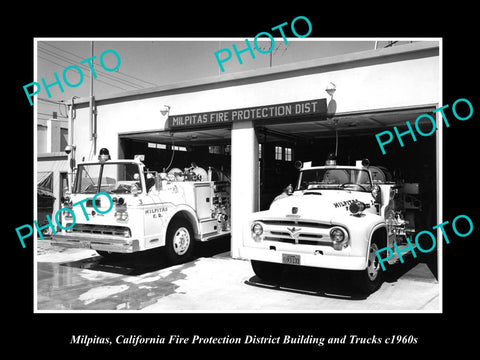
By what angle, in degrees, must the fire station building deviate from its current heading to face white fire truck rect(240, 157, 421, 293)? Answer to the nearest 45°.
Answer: approximately 45° to its left

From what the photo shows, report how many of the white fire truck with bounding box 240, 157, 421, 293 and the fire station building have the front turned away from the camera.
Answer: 0

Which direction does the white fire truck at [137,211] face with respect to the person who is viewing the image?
facing the viewer and to the left of the viewer

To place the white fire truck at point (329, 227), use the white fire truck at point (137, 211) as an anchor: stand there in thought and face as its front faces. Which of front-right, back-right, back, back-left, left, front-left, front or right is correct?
left

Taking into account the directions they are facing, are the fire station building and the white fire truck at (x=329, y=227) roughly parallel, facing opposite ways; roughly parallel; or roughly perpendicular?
roughly parallel

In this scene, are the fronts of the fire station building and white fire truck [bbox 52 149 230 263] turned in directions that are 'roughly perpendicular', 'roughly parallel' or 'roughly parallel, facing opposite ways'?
roughly parallel
